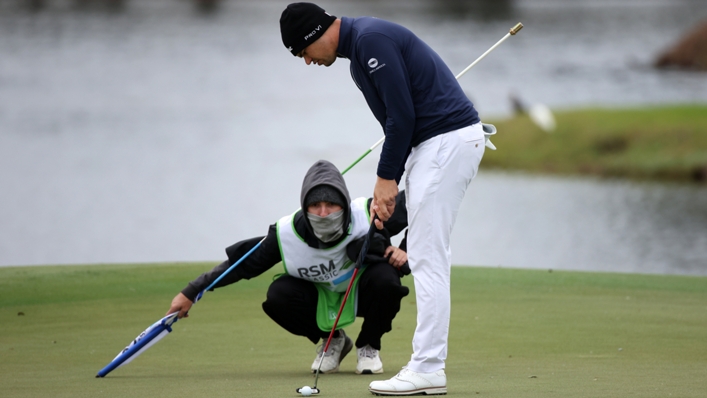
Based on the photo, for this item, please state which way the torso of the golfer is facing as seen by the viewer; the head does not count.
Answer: to the viewer's left

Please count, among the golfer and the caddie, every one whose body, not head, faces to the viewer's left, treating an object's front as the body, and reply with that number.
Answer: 1

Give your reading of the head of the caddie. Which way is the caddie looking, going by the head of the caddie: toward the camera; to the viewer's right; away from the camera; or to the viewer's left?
toward the camera

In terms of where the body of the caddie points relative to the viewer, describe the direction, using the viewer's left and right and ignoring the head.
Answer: facing the viewer

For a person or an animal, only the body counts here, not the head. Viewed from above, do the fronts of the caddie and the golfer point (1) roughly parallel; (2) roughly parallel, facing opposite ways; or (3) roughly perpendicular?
roughly perpendicular

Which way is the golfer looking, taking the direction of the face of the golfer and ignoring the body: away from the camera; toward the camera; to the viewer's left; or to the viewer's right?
to the viewer's left
